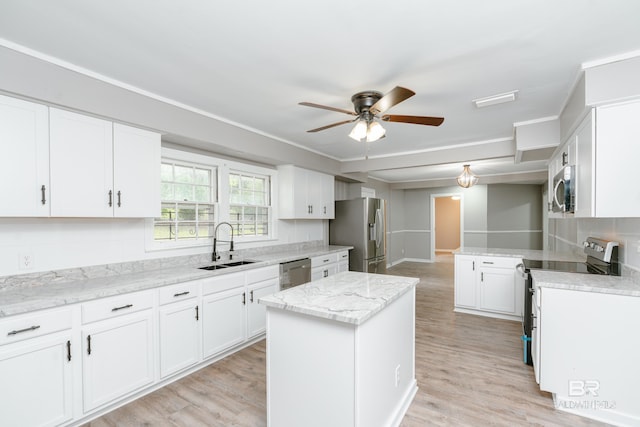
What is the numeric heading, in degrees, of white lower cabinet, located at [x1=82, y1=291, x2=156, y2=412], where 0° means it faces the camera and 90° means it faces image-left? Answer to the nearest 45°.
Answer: approximately 315°

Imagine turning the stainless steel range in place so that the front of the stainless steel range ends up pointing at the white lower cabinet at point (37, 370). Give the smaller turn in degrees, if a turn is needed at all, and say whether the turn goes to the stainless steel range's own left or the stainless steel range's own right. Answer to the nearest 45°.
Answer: approximately 45° to the stainless steel range's own left

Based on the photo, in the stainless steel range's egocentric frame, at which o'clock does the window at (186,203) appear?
The window is roughly at 11 o'clock from the stainless steel range.

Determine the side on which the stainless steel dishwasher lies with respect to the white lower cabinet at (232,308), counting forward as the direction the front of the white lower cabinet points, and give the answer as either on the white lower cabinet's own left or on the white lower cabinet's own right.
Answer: on the white lower cabinet's own left

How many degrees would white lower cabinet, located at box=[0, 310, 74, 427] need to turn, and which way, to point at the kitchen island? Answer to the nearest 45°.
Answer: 0° — it already faces it

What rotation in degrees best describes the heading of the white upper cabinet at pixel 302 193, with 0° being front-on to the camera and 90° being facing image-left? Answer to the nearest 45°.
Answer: approximately 315°

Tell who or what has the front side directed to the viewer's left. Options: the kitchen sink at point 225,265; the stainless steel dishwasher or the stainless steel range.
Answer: the stainless steel range

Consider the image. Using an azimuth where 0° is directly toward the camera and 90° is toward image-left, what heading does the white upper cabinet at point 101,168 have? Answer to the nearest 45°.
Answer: approximately 315°

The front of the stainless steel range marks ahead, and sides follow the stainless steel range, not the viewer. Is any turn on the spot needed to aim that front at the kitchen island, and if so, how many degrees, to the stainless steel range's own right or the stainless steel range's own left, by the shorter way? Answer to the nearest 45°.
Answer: approximately 45° to the stainless steel range's own left

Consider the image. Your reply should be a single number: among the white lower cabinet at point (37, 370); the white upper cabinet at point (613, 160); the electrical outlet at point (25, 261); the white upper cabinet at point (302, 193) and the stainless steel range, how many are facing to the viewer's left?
2

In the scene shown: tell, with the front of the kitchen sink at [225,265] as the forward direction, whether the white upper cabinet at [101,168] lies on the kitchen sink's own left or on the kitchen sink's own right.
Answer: on the kitchen sink's own right

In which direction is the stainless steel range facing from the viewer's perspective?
to the viewer's left

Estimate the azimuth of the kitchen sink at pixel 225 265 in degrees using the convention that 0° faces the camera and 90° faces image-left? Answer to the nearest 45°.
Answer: approximately 315°

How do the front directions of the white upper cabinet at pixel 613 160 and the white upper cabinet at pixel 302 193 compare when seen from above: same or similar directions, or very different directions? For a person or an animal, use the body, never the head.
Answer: very different directions

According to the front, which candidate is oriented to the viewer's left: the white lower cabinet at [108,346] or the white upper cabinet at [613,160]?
the white upper cabinet
